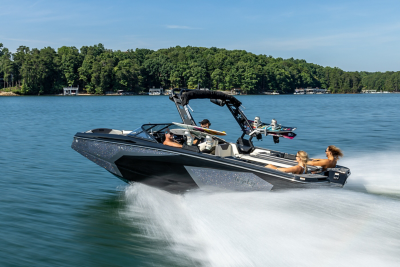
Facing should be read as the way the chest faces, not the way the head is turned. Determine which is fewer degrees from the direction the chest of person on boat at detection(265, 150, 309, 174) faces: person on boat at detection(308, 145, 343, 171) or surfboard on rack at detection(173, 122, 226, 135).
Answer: the surfboard on rack

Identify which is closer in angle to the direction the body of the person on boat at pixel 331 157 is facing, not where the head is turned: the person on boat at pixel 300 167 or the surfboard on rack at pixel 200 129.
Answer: the surfboard on rack

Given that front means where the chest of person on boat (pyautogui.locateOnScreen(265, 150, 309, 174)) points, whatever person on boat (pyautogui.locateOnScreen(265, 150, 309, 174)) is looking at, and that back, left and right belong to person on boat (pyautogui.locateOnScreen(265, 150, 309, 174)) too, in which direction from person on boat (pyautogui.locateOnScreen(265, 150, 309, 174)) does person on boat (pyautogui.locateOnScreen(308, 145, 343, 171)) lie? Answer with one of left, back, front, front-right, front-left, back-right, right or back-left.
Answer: back-right

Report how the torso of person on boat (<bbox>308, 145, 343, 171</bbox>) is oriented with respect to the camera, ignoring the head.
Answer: to the viewer's left

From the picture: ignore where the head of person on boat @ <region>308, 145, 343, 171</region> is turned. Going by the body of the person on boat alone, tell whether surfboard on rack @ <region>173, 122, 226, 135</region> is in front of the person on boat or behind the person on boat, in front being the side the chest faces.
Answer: in front

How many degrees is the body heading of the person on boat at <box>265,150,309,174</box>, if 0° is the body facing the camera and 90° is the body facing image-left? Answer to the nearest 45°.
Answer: approximately 90°

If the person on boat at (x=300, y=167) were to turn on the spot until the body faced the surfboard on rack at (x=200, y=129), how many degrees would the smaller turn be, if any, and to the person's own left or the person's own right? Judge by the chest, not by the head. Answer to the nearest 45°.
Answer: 0° — they already face it

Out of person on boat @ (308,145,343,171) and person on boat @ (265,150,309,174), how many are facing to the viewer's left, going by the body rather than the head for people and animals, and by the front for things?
2
